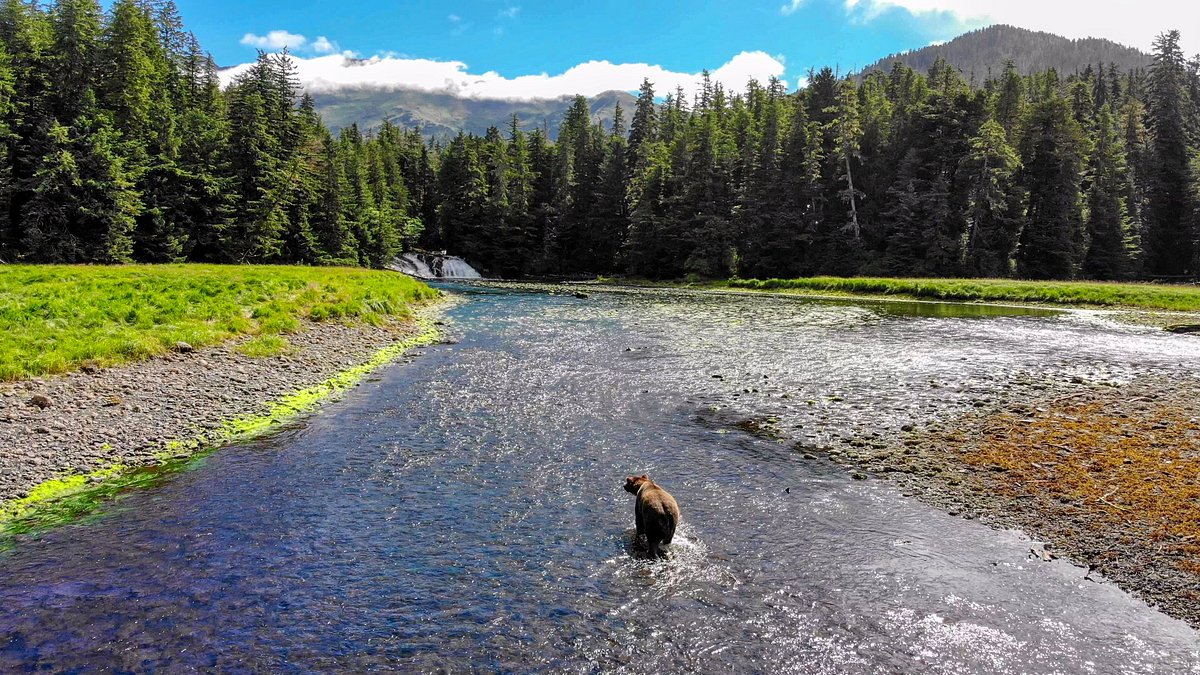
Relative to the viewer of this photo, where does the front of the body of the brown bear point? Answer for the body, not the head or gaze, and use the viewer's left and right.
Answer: facing away from the viewer and to the left of the viewer
